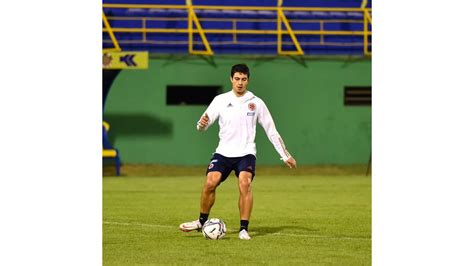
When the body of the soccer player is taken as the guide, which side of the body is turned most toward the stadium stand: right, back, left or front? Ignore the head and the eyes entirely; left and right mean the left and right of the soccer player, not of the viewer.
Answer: back

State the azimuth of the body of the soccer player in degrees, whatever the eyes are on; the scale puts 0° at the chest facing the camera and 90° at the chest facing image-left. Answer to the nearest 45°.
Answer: approximately 0°

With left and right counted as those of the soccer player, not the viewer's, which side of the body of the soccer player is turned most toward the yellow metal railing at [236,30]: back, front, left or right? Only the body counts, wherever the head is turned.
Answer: back

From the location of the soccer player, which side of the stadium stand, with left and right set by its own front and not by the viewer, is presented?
front

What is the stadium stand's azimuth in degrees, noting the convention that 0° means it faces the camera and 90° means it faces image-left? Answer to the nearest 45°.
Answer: approximately 0°

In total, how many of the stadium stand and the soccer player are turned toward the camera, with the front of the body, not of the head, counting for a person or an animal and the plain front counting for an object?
2

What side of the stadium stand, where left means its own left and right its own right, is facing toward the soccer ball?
front
